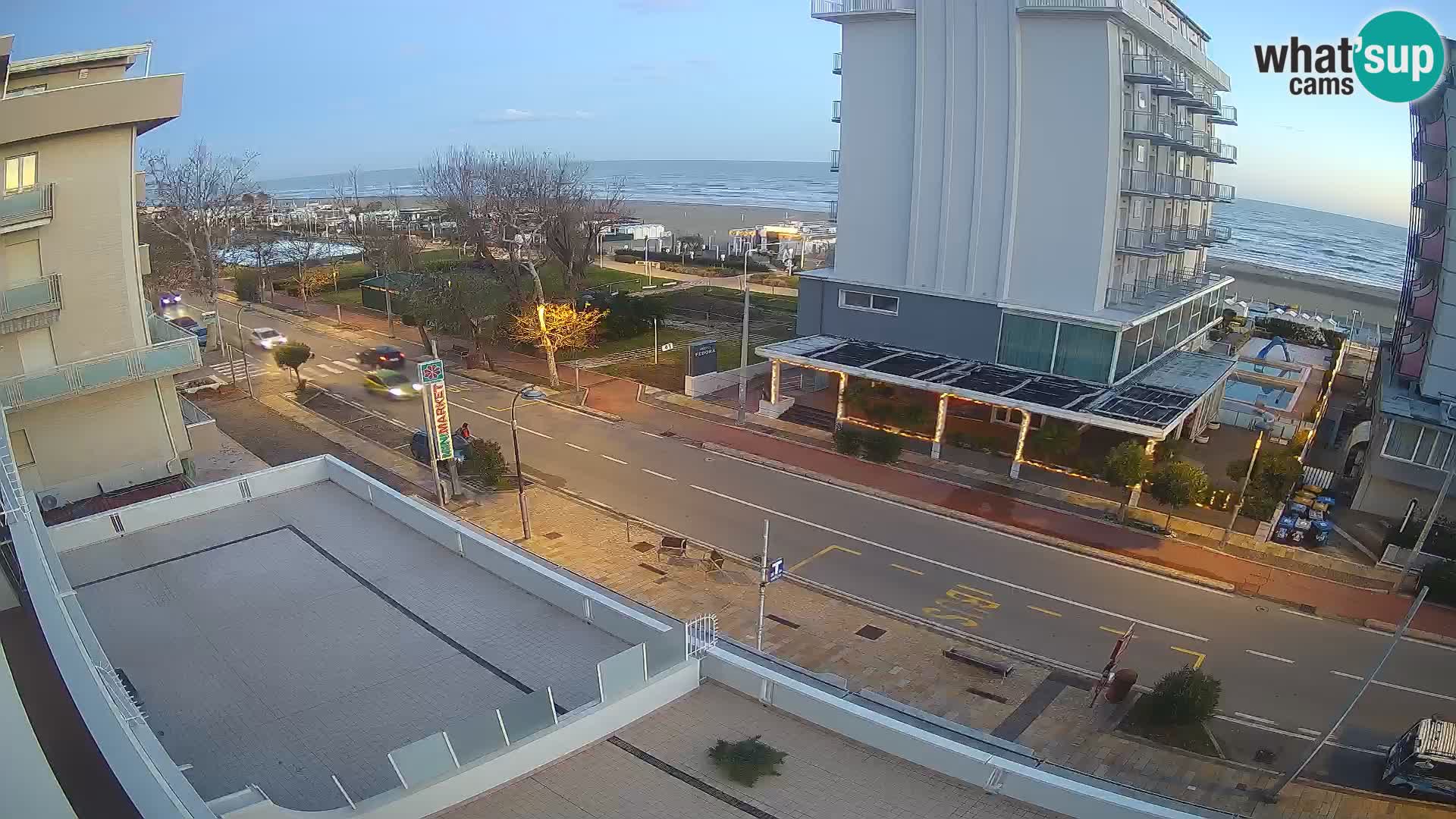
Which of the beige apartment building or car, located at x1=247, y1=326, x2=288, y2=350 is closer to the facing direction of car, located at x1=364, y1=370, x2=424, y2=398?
the beige apartment building

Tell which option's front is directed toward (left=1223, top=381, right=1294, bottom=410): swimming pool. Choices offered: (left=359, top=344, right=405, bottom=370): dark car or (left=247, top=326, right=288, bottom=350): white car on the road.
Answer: the white car on the road

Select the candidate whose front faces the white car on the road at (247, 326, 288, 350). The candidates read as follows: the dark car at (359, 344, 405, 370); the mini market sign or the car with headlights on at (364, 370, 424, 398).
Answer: the dark car

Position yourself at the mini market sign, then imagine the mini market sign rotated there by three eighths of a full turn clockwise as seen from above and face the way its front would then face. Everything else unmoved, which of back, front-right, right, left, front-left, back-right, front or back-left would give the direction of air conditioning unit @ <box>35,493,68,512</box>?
front-left

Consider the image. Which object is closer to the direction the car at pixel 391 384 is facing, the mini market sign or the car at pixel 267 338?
the mini market sign

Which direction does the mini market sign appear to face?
toward the camera

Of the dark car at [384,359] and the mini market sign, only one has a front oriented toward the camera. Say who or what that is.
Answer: the mini market sign

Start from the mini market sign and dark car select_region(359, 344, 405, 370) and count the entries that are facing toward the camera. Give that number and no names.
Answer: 1

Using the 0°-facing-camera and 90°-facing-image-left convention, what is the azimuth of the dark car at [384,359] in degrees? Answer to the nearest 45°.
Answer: approximately 135°

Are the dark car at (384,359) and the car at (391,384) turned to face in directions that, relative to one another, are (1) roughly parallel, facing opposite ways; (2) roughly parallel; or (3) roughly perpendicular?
roughly parallel, facing opposite ways

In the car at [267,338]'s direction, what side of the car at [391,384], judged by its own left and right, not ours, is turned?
back

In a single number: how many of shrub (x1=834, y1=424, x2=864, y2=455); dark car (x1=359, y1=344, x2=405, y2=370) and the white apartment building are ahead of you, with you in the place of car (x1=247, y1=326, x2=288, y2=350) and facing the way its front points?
3

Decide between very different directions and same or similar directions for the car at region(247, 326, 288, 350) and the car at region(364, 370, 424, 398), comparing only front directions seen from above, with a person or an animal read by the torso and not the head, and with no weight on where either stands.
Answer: same or similar directions

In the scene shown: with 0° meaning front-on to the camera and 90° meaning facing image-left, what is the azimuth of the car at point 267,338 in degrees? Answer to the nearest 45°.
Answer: approximately 315°

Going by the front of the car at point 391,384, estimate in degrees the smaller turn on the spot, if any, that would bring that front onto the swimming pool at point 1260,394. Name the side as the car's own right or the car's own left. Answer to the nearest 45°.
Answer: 0° — it already faces it

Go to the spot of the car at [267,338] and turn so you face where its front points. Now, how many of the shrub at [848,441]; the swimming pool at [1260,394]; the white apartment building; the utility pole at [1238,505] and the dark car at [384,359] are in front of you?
5

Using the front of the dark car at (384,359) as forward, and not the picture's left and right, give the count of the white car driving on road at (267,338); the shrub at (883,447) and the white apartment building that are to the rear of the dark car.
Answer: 2

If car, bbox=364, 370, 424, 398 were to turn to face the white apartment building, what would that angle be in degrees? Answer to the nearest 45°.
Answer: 0° — it already faces it
